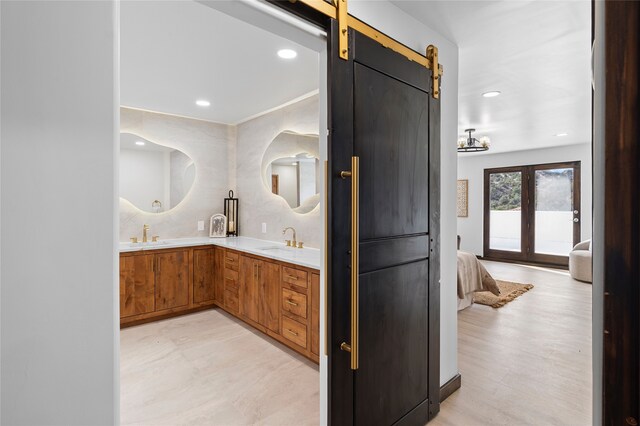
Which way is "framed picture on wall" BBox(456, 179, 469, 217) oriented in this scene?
toward the camera

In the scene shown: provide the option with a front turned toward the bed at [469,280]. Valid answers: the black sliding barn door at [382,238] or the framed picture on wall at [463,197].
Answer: the framed picture on wall

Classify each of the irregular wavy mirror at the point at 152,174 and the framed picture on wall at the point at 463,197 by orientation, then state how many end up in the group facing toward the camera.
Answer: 2

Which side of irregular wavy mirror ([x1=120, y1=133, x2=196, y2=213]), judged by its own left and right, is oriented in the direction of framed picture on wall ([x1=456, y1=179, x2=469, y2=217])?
left

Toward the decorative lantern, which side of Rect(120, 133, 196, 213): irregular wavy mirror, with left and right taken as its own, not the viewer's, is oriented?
left

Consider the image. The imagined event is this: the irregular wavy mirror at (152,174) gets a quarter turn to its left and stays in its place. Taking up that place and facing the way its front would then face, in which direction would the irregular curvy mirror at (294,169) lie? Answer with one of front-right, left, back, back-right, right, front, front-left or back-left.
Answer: front-right

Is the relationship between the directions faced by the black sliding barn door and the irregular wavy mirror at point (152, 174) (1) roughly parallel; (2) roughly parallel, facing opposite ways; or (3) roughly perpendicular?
roughly parallel

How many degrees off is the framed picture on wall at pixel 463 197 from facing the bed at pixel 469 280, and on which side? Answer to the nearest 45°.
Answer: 0° — it already faces it

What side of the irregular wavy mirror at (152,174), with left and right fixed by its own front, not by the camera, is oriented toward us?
front

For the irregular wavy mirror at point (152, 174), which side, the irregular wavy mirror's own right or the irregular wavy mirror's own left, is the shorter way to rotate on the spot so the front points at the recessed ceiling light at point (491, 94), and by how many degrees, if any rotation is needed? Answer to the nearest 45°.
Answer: approximately 45° to the irregular wavy mirror's own left

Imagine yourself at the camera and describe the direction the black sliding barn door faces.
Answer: facing the viewer and to the right of the viewer

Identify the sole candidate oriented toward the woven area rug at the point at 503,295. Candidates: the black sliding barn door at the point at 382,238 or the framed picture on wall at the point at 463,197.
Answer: the framed picture on wall
